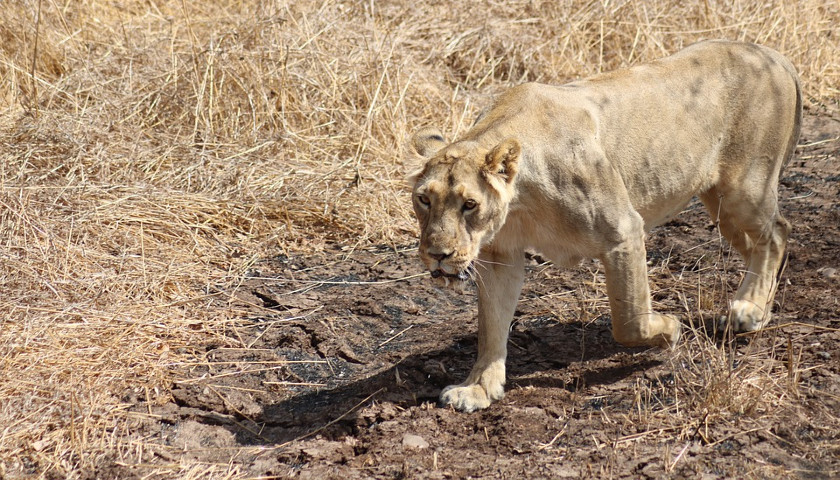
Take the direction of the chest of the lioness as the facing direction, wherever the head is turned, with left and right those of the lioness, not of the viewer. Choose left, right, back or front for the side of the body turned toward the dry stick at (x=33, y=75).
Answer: right

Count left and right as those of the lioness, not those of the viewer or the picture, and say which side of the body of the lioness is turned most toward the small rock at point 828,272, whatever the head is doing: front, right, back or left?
back

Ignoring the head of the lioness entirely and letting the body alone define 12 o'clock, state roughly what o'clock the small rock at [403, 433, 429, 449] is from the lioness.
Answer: The small rock is roughly at 12 o'clock from the lioness.

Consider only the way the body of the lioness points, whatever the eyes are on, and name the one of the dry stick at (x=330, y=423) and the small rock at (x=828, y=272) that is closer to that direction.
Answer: the dry stick

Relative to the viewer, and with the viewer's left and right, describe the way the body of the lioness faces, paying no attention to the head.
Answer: facing the viewer and to the left of the viewer

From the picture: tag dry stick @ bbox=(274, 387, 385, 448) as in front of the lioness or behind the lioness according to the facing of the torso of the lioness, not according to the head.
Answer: in front

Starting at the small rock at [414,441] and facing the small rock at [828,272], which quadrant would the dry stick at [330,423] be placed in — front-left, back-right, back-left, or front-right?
back-left

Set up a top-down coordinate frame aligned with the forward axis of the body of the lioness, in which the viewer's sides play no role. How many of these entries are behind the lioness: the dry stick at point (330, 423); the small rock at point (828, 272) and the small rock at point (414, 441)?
1
